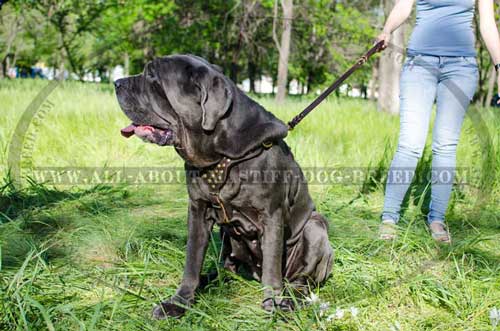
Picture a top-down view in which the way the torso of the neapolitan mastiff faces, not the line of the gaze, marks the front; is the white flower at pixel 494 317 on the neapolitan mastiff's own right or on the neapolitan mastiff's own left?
on the neapolitan mastiff's own left

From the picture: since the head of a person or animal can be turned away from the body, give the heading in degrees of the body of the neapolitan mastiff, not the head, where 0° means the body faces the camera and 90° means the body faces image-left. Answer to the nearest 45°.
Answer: approximately 45°

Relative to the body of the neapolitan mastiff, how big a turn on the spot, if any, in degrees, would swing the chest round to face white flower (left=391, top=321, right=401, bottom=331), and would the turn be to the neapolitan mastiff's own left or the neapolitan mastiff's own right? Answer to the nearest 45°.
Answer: approximately 135° to the neapolitan mastiff's own left

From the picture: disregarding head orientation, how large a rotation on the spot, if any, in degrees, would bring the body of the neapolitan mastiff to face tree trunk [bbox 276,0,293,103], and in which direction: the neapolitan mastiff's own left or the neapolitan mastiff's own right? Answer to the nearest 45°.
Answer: approximately 135° to the neapolitan mastiff's own right
